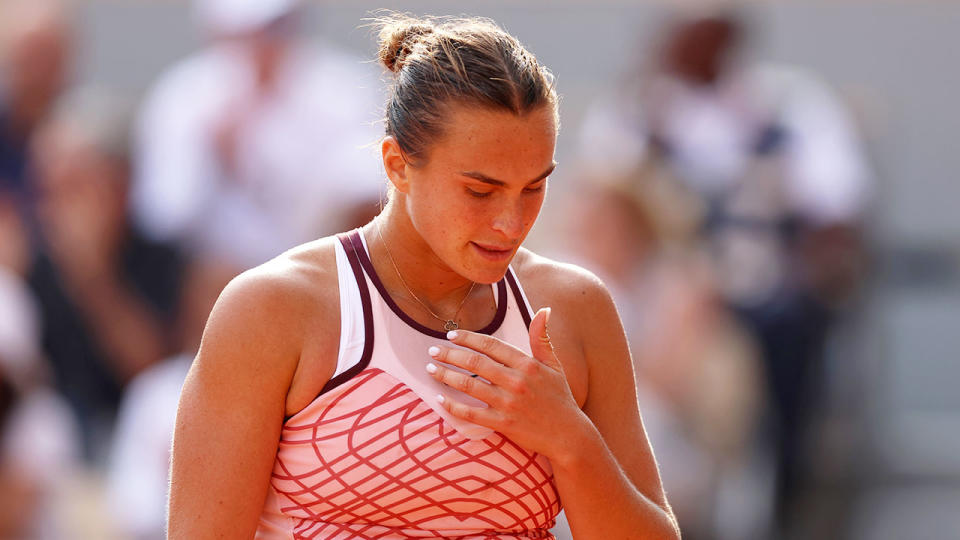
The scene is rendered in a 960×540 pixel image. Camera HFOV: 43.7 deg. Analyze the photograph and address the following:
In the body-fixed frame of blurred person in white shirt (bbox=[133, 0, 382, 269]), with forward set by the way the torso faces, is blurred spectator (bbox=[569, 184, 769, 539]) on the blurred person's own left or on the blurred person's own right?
on the blurred person's own left

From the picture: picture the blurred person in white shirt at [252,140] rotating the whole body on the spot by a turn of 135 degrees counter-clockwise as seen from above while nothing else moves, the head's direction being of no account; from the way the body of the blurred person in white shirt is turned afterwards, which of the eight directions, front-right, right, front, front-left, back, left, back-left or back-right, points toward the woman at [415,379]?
back-right

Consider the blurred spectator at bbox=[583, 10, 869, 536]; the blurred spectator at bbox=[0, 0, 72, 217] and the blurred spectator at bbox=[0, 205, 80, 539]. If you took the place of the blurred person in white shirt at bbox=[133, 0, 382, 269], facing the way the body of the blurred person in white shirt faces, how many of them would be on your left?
1

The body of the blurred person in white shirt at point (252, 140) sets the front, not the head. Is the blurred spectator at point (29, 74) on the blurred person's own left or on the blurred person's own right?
on the blurred person's own right

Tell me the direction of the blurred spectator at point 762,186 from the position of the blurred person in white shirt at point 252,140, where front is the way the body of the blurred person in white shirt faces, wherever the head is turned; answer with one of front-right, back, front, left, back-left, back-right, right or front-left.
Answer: left

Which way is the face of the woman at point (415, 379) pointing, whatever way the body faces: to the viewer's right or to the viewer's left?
to the viewer's right

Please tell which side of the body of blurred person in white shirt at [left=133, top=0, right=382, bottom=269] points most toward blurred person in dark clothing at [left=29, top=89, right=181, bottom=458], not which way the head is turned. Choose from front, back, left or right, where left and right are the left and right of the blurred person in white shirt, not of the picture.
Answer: right

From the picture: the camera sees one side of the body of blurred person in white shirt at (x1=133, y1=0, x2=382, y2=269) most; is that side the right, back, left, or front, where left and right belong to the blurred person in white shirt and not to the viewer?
front
